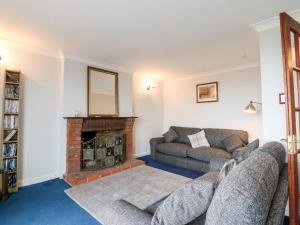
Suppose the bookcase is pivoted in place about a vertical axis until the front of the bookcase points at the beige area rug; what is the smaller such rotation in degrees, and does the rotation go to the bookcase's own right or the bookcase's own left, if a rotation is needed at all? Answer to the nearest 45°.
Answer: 0° — it already faces it

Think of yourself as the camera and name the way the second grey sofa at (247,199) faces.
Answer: facing to the left of the viewer

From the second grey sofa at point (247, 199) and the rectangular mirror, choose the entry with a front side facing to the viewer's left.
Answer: the second grey sofa

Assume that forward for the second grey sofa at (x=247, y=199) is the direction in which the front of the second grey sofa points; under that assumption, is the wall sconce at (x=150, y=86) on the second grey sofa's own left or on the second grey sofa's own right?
on the second grey sofa's own right

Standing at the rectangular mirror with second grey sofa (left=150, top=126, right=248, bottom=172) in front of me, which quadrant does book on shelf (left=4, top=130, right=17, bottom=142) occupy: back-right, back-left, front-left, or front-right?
back-right

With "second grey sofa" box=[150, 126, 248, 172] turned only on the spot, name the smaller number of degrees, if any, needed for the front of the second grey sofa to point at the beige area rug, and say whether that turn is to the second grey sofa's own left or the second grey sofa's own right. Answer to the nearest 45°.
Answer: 0° — it already faces it

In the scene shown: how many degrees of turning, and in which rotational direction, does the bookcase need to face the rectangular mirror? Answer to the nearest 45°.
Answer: approximately 45° to its left

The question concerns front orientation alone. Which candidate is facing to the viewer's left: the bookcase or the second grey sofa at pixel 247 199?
the second grey sofa

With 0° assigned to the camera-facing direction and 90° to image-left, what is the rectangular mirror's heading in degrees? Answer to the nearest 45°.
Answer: approximately 315°
